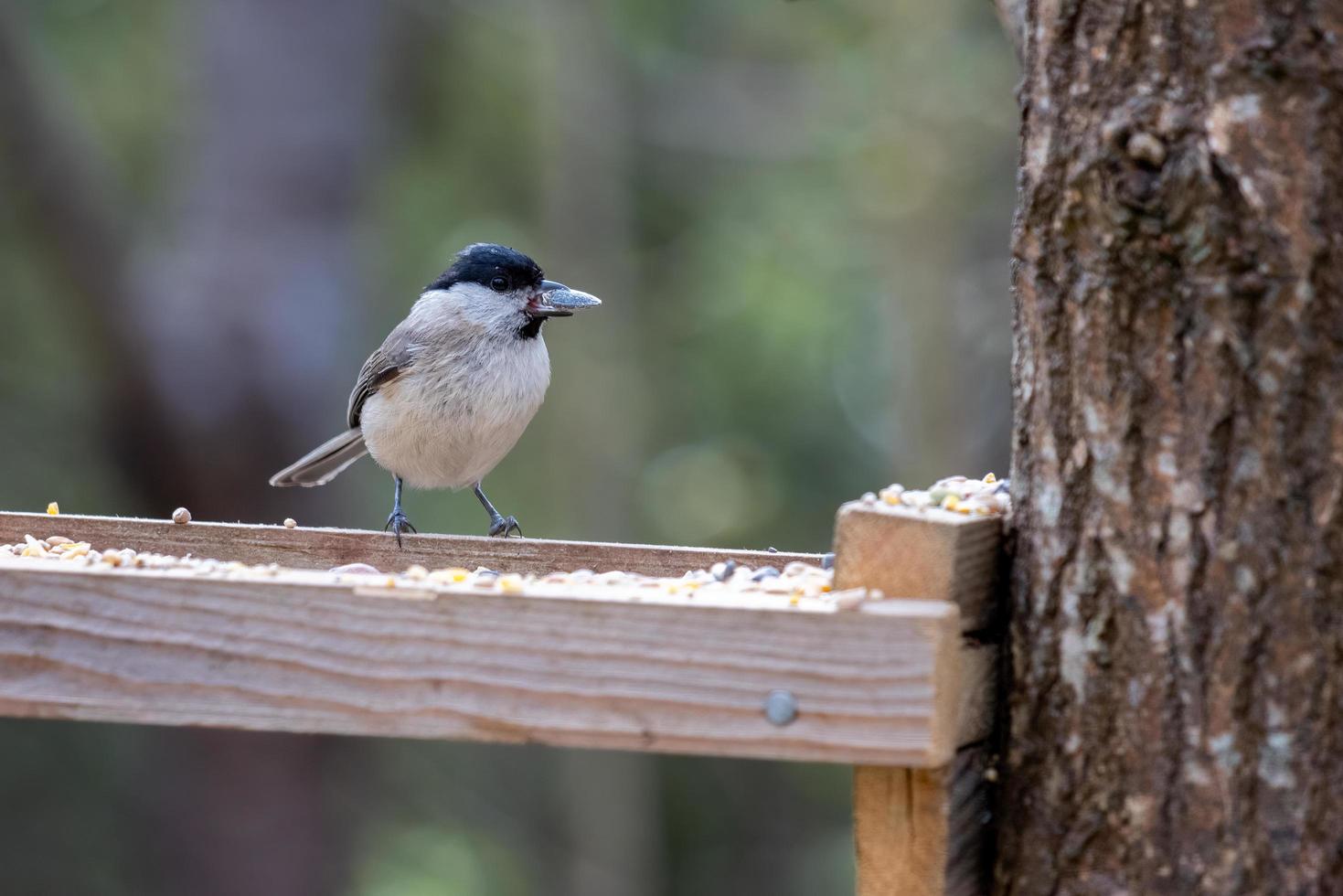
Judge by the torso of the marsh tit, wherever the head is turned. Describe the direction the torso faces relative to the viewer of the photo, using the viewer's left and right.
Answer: facing the viewer and to the right of the viewer
